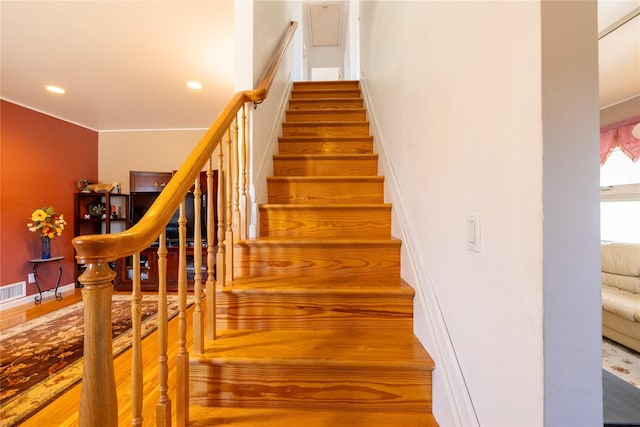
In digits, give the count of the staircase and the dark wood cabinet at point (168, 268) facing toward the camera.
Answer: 2

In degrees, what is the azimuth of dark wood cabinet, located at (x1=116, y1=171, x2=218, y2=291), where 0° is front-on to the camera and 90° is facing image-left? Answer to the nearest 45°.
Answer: approximately 0°

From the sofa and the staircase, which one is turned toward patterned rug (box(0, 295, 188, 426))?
the sofa

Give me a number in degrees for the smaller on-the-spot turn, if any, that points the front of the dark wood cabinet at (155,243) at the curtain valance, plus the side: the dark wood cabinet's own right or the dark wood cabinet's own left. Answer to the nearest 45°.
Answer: approximately 45° to the dark wood cabinet's own left

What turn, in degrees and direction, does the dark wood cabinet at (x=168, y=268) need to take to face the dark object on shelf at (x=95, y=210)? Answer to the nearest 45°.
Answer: approximately 135° to its right

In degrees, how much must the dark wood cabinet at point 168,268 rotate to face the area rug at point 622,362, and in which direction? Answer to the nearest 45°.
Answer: approximately 45° to its left

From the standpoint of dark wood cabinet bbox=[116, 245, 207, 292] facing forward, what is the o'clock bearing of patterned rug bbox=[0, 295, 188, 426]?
The patterned rug is roughly at 1 o'clock from the dark wood cabinet.
